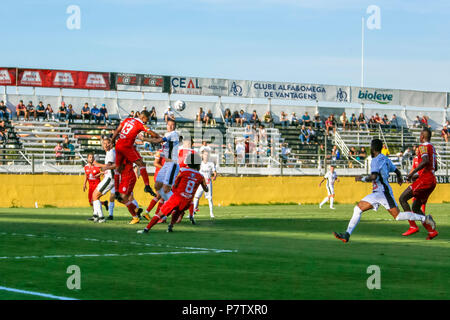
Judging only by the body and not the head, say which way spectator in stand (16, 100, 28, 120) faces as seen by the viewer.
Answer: toward the camera

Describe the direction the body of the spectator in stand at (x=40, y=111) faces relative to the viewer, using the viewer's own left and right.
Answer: facing the viewer

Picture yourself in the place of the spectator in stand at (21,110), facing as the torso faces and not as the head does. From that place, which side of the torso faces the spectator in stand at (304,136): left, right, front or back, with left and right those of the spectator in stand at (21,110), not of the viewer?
left

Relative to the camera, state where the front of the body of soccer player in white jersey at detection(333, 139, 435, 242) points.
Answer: to the viewer's left

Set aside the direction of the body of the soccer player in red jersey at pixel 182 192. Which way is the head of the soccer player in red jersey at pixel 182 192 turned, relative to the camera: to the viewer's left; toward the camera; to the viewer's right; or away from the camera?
away from the camera

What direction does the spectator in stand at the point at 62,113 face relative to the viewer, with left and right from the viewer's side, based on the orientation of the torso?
facing the viewer

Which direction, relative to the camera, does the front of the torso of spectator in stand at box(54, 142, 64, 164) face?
toward the camera

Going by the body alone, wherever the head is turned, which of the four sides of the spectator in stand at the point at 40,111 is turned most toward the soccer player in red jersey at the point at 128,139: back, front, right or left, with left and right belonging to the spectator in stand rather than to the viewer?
front

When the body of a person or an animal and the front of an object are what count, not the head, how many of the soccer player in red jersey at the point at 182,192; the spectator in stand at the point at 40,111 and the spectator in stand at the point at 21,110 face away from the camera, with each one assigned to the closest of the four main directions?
1

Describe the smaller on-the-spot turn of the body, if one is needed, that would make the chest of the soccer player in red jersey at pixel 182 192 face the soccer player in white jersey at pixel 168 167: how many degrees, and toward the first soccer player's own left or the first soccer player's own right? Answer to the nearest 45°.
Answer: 0° — they already face them

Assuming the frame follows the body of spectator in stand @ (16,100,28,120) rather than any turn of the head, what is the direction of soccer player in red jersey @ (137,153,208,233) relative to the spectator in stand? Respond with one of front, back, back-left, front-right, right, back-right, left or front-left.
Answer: front

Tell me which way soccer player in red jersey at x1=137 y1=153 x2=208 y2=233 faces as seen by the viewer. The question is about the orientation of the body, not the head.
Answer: away from the camera

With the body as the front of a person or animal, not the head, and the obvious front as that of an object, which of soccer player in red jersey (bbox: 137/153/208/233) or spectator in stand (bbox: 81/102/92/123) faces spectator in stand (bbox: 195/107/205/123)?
the soccer player in red jersey

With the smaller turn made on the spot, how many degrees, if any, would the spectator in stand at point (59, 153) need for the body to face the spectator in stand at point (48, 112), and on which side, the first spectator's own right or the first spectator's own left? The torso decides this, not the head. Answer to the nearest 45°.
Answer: approximately 180°
